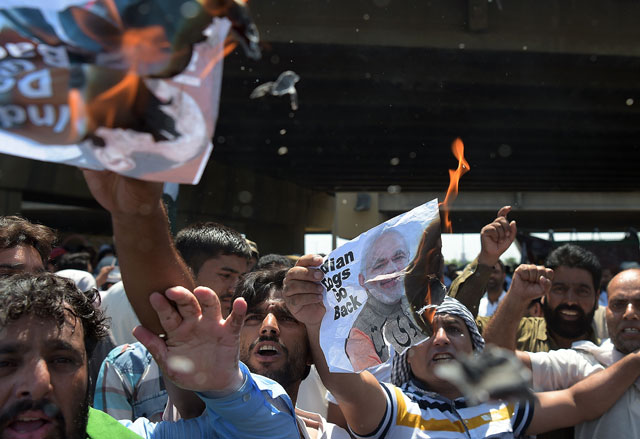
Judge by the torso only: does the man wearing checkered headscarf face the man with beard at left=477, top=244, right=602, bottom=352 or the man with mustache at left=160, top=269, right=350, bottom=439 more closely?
the man with mustache

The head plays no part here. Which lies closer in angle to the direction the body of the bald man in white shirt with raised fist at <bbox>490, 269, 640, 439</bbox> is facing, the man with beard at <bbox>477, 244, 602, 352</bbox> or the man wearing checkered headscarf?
the man wearing checkered headscarf

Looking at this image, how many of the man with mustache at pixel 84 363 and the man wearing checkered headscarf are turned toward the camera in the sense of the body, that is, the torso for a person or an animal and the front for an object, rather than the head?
2

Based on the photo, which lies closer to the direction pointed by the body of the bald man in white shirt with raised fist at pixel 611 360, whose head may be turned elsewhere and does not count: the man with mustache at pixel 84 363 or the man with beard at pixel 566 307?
the man with mustache
